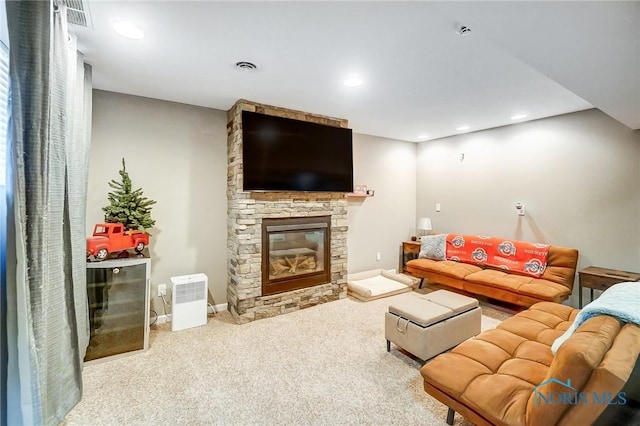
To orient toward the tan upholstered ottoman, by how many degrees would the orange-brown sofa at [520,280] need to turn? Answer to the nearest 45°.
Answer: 0° — it already faces it

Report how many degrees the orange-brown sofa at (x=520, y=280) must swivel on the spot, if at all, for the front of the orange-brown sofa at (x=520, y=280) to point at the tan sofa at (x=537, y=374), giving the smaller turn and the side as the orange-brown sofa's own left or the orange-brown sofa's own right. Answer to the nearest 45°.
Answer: approximately 45° to the orange-brown sofa's own left

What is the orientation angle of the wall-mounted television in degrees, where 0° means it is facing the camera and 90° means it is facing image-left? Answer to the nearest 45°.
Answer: approximately 315°

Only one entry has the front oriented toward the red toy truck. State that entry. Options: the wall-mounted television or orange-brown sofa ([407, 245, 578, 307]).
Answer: the orange-brown sofa

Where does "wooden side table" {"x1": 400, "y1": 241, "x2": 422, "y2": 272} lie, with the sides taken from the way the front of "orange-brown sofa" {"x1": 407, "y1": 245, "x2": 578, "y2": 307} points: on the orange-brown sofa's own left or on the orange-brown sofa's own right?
on the orange-brown sofa's own right

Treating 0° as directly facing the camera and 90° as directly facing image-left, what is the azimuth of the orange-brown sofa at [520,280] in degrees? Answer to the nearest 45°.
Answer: approximately 45°

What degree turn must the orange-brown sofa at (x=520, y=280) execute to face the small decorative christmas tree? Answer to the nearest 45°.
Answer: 0° — it already faces it

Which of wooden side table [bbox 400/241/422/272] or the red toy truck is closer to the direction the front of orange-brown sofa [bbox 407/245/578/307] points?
the red toy truck

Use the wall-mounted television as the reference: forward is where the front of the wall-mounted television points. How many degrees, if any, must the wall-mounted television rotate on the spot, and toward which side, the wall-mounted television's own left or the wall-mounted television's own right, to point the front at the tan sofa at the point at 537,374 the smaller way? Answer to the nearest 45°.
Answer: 0° — it already faces it

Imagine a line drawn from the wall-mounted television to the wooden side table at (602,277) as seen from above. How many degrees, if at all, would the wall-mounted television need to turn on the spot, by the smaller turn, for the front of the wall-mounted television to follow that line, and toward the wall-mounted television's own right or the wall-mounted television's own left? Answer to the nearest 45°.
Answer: approximately 45° to the wall-mounted television's own left
